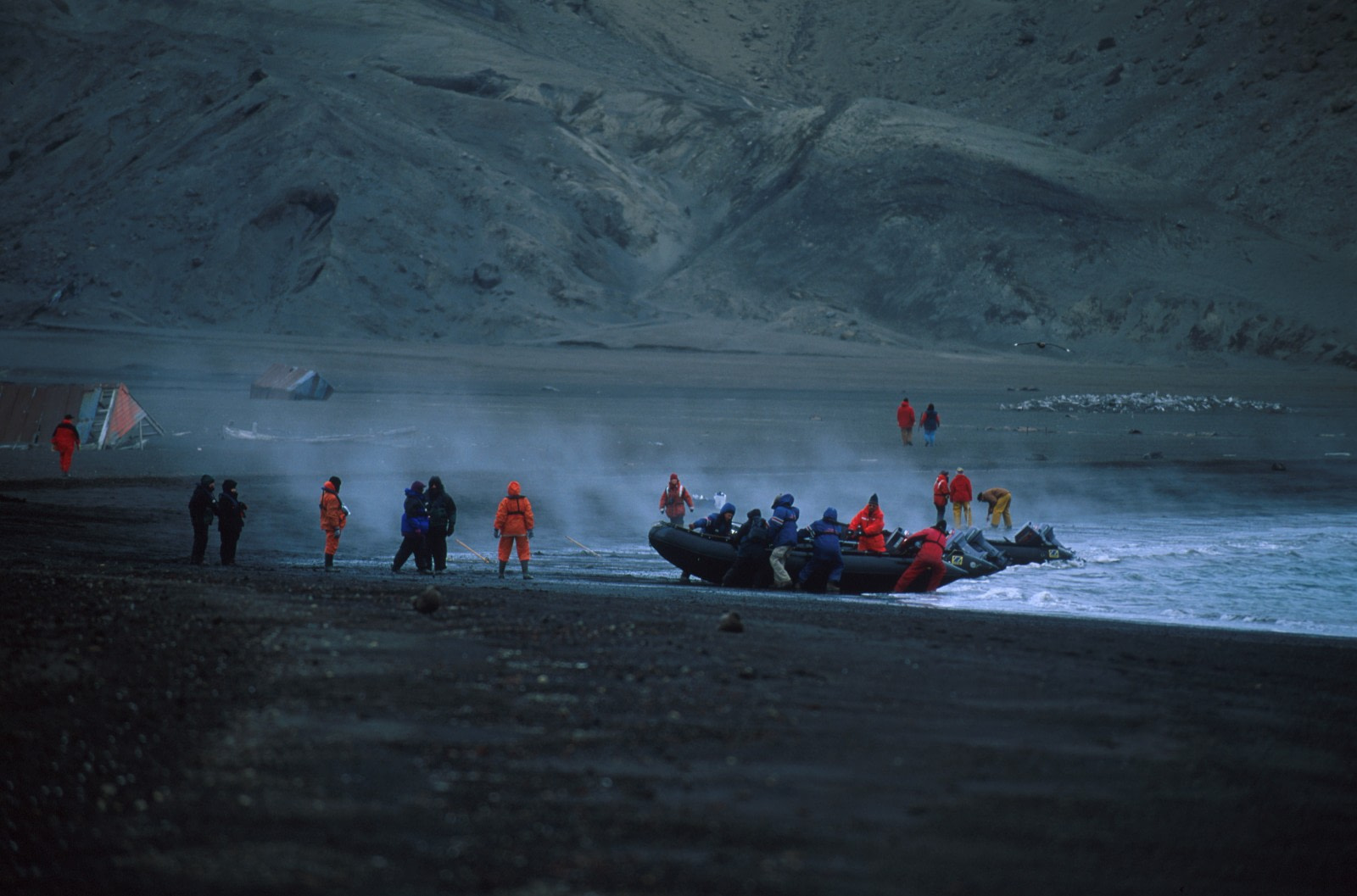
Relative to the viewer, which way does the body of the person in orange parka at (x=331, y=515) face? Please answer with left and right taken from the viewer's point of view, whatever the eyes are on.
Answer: facing to the right of the viewer

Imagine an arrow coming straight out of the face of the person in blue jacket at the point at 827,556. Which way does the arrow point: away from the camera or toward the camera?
away from the camera

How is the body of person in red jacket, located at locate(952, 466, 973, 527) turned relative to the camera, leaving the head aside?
away from the camera

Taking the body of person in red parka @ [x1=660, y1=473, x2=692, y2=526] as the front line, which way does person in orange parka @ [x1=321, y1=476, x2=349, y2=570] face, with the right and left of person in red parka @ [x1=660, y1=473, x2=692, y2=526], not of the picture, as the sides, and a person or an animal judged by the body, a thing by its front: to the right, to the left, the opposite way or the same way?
to the left

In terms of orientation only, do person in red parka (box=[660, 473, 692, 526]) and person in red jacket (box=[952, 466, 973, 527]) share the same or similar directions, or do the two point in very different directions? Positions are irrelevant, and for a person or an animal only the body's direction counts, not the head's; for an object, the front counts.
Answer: very different directions

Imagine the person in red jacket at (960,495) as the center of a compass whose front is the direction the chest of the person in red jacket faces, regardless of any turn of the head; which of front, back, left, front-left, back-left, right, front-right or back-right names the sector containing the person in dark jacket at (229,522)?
back-left
